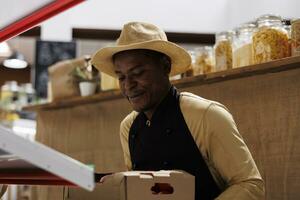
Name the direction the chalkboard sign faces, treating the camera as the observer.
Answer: facing the viewer

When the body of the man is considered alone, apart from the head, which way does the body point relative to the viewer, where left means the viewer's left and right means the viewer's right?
facing the viewer and to the left of the viewer

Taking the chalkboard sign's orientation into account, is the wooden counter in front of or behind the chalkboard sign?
in front

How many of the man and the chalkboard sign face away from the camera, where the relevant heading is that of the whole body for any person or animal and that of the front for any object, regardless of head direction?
0

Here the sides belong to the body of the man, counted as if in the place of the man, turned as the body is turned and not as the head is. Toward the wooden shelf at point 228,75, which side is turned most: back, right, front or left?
back

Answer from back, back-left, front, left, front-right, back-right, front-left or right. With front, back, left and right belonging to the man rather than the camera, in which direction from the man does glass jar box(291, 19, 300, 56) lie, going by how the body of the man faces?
back

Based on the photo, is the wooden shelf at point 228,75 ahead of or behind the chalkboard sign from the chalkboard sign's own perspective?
ahead

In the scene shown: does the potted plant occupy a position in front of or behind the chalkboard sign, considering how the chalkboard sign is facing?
in front

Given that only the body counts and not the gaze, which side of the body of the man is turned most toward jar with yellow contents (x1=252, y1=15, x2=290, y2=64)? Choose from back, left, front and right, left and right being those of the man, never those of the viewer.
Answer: back

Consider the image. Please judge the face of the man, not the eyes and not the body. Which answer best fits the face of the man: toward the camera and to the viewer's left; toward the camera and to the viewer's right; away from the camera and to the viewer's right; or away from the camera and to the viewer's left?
toward the camera and to the viewer's left

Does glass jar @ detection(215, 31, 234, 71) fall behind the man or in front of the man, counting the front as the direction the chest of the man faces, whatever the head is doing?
behind
